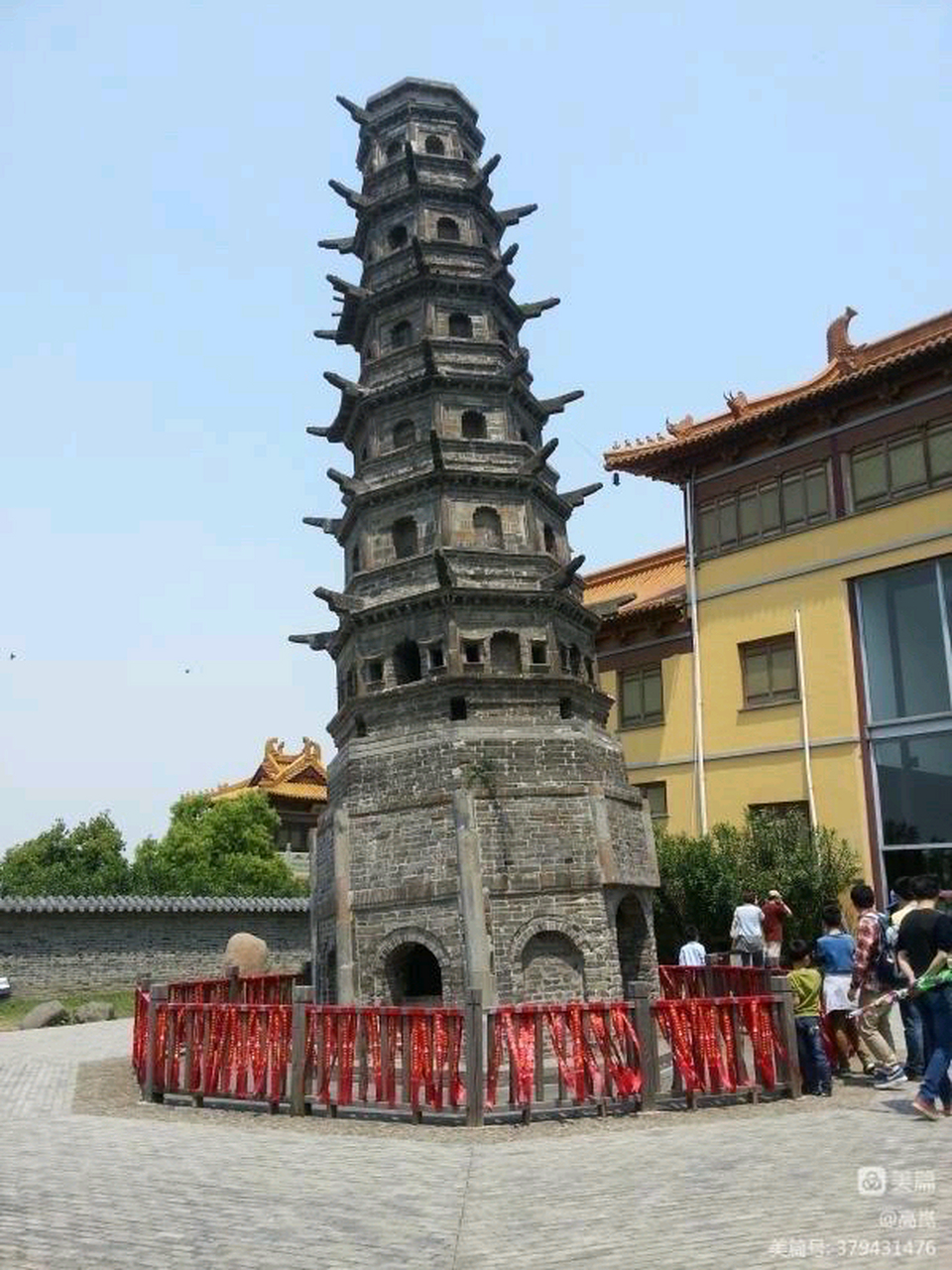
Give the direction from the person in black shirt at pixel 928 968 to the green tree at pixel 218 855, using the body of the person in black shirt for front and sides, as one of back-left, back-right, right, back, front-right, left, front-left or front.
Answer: front-left

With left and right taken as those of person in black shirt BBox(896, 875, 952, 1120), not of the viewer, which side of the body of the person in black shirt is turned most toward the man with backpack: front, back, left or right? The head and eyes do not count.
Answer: front

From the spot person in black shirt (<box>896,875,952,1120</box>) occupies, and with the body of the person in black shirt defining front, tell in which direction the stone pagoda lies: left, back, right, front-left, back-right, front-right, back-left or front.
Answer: front-left

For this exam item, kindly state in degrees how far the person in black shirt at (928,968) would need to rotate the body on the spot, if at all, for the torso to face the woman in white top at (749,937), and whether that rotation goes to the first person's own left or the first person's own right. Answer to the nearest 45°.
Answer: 0° — they already face them

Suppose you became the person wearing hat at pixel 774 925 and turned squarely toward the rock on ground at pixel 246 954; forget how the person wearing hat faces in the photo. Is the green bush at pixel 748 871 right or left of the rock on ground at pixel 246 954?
right

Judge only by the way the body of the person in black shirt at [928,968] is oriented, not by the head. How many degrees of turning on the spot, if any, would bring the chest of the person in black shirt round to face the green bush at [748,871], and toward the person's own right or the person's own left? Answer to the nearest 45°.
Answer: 0° — they already face it

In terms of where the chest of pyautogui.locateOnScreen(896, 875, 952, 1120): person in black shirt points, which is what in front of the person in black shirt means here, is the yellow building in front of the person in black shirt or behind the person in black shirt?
in front

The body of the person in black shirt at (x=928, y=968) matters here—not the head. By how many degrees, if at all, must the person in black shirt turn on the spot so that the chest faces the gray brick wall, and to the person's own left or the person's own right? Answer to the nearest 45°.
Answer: approximately 45° to the person's own left

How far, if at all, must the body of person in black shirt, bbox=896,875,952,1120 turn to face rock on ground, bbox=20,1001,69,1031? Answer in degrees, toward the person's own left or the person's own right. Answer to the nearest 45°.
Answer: approximately 45° to the person's own left

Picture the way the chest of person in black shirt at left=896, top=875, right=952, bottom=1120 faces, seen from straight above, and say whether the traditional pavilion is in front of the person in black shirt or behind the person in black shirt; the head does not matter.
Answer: in front
